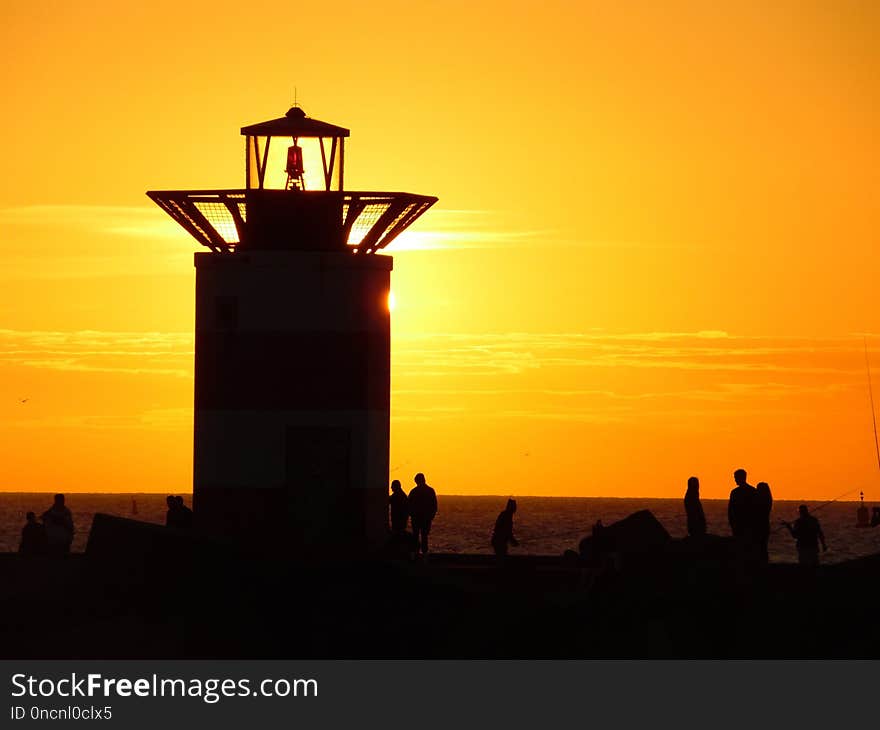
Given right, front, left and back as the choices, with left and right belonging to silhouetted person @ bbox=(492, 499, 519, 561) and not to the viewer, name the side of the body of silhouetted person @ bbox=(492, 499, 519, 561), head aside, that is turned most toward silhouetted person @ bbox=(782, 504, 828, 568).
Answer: front

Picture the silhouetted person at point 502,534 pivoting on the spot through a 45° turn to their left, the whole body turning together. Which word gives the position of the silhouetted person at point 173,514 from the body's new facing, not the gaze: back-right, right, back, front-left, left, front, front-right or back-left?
back-left

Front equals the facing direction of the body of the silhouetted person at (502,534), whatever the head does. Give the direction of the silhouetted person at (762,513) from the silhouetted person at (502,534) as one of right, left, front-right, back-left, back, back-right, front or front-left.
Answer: front

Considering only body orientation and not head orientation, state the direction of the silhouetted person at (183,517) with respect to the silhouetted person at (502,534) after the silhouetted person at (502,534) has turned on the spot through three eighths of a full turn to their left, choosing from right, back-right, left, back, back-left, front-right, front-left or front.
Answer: front-left

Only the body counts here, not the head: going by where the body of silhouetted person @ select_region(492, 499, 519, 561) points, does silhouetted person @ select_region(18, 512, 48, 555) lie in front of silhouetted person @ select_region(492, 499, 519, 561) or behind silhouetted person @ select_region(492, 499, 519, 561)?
behind

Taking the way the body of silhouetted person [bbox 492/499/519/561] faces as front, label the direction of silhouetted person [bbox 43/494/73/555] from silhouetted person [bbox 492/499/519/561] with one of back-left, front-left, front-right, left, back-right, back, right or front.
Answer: back

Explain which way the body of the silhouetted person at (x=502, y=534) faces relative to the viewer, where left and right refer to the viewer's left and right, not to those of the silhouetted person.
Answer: facing to the right of the viewer
